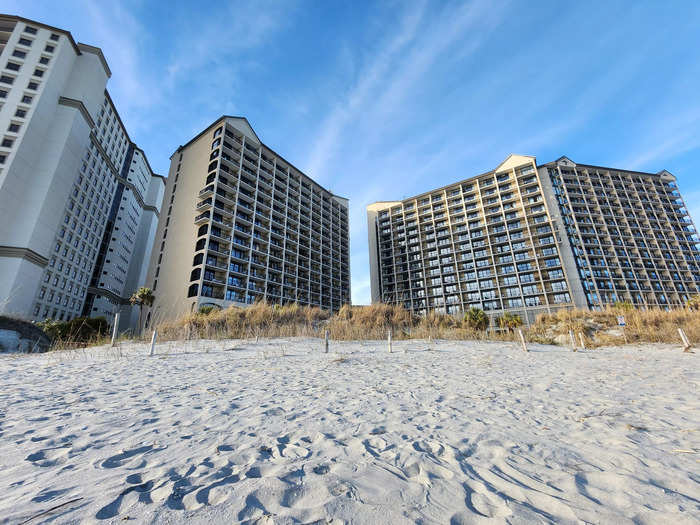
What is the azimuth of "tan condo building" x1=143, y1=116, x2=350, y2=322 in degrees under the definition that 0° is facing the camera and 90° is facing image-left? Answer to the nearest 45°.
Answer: approximately 315°

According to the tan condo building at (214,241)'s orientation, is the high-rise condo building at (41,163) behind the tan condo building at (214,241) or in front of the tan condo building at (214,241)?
behind
